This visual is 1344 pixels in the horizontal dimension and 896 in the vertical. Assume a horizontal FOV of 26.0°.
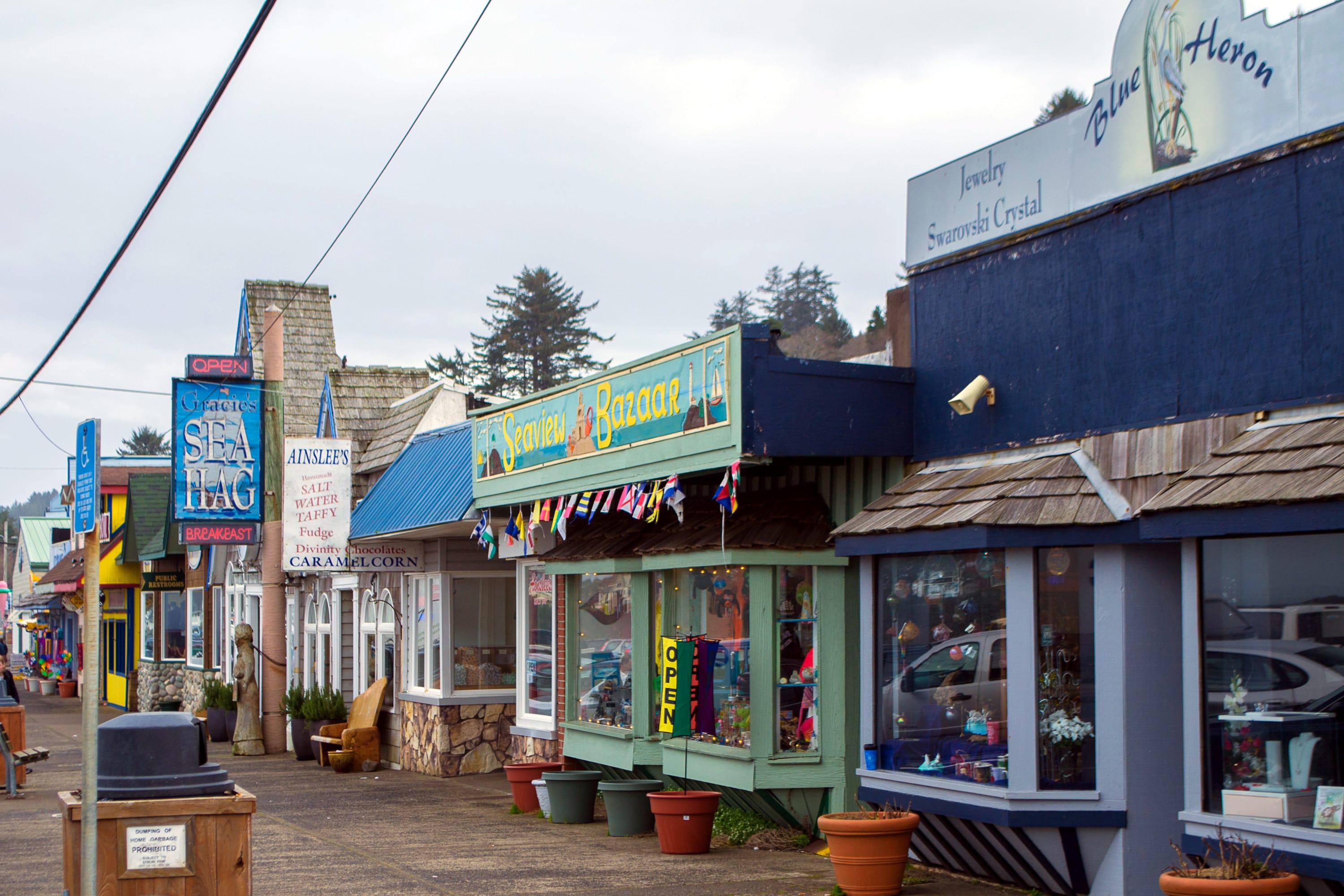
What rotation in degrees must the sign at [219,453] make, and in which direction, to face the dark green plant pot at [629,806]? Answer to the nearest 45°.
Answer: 0° — it already faces it

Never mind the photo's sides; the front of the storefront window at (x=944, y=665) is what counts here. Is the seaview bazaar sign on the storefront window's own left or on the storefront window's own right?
on the storefront window's own right

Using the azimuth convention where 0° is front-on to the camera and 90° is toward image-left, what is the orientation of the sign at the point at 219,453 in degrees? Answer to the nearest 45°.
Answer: approximately 0°

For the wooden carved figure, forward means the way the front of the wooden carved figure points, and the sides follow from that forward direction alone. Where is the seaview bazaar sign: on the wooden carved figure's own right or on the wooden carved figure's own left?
on the wooden carved figure's own left

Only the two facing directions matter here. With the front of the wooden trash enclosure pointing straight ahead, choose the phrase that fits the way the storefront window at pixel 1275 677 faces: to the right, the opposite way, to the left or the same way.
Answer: to the right

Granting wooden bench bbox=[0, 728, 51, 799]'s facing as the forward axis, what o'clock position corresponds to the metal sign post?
The metal sign post is roughly at 3 o'clock from the wooden bench.

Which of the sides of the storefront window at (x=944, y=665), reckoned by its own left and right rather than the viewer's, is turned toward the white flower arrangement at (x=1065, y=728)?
left

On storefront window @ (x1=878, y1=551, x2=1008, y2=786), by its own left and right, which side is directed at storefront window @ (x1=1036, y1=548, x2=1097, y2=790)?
left

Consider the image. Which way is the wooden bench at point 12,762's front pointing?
to the viewer's right
